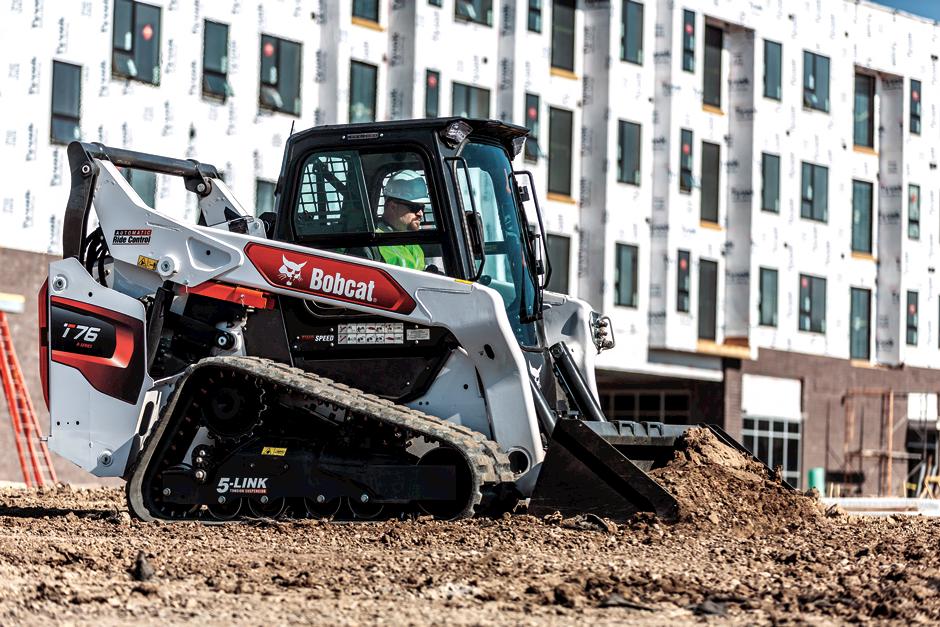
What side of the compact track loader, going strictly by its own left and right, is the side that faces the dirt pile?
front

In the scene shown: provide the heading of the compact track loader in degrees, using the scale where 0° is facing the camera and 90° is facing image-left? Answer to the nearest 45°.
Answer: approximately 270°

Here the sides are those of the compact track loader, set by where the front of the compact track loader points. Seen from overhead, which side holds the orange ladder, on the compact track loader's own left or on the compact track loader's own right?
on the compact track loader's own left

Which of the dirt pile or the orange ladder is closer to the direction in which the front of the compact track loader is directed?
the dirt pile
